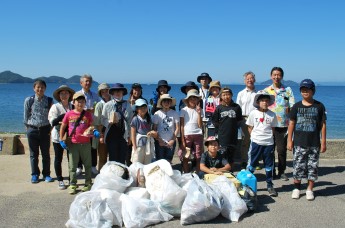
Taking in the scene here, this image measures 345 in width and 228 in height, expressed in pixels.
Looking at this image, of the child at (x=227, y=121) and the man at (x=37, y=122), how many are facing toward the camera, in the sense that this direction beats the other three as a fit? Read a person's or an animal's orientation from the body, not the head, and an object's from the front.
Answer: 2

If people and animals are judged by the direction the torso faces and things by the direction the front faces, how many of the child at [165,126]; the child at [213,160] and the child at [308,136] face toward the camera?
3

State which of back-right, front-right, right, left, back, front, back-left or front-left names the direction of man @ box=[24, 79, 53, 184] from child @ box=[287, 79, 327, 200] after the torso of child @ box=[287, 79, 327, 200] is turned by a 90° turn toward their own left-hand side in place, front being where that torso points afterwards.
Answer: back

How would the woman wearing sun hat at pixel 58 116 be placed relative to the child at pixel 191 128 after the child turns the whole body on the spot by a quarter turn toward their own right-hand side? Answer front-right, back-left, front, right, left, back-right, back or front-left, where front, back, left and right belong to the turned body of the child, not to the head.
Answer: front

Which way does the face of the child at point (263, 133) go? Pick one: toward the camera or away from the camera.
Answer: toward the camera

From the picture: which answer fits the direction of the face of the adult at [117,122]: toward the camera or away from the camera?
toward the camera

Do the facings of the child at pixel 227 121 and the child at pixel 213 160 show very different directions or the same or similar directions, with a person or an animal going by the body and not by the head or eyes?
same or similar directions

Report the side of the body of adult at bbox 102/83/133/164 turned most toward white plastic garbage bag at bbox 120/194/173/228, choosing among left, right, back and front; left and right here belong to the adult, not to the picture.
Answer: front

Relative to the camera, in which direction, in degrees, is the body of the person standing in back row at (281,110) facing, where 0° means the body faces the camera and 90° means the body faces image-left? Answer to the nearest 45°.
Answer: approximately 0°

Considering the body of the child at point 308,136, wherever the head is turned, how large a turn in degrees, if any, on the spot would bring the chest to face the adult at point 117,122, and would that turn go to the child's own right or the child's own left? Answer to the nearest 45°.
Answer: approximately 90° to the child's own right

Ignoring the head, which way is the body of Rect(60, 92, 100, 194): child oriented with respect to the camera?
toward the camera

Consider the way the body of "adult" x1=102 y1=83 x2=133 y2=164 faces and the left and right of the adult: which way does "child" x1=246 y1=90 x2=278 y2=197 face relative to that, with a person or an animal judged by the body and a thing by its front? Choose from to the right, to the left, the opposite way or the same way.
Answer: the same way

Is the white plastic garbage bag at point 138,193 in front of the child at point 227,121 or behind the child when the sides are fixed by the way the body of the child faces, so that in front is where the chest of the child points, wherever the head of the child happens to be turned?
in front

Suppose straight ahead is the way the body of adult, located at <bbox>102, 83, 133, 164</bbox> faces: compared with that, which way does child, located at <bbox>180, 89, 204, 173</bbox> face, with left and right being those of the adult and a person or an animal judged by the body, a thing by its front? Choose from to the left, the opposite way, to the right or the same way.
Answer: the same way

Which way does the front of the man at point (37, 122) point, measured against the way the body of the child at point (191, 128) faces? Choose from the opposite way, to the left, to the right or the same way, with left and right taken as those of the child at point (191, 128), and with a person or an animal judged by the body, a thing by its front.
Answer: the same way

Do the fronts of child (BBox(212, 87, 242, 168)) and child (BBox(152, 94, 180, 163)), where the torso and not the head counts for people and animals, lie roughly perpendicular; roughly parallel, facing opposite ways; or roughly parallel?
roughly parallel

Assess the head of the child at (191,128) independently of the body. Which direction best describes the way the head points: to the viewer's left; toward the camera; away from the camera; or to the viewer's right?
toward the camera

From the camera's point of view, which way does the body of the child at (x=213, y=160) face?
toward the camera
